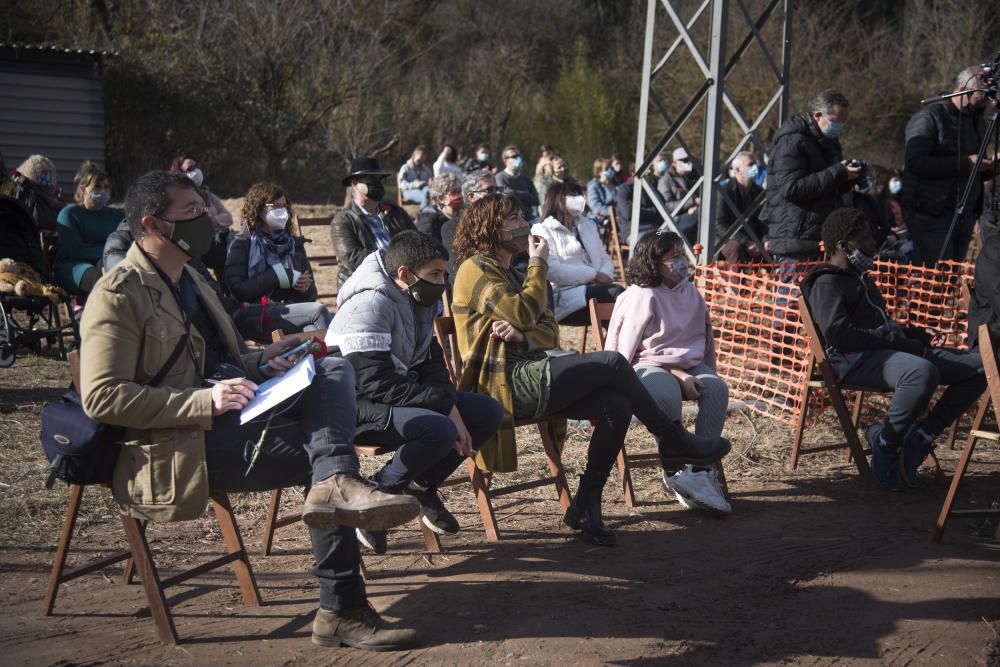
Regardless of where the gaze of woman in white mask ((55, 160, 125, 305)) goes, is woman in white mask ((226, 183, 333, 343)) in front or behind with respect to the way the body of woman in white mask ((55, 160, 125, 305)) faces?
in front

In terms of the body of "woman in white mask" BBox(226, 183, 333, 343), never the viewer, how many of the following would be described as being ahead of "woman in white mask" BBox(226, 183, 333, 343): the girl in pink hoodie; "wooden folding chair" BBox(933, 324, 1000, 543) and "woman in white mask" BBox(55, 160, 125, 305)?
2

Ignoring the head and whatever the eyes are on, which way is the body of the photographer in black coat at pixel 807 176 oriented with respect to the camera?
to the viewer's right

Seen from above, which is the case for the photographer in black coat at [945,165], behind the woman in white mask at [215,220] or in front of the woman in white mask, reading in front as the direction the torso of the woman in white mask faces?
in front

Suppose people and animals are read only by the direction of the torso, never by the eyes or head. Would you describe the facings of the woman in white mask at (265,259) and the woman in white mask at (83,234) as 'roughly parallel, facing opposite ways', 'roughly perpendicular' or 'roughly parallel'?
roughly parallel

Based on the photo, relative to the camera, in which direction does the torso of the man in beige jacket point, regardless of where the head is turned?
to the viewer's right

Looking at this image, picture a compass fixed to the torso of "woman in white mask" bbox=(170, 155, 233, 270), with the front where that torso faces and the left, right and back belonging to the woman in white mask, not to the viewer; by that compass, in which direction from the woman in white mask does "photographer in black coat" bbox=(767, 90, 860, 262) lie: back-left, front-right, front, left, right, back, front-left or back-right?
front

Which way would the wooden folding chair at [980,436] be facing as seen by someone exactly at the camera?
facing to the right of the viewer

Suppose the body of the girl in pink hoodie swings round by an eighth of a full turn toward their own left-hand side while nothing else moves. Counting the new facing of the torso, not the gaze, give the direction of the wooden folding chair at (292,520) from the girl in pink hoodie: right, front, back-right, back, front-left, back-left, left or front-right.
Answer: back-right

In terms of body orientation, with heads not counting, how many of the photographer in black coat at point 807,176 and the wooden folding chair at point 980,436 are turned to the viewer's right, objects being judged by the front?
2

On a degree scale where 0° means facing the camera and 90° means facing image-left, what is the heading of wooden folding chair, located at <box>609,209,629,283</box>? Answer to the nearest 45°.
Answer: approximately 270°

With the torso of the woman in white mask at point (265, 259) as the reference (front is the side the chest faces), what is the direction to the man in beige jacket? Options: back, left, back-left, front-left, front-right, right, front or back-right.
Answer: front-right

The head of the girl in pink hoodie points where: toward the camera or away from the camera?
toward the camera

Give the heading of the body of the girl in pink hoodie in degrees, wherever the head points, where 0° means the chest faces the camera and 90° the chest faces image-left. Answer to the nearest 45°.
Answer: approximately 315°
